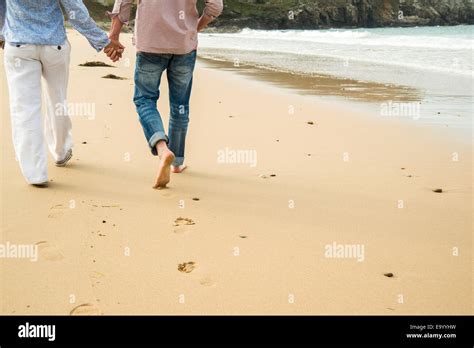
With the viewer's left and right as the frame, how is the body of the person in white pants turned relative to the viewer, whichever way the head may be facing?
facing away from the viewer

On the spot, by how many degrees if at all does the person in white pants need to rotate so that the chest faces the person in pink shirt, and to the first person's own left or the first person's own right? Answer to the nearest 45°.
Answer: approximately 90° to the first person's own right

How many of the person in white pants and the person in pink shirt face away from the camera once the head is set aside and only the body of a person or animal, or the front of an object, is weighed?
2

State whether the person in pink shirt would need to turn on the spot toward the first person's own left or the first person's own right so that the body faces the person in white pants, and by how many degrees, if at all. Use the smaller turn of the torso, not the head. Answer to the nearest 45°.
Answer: approximately 90° to the first person's own left

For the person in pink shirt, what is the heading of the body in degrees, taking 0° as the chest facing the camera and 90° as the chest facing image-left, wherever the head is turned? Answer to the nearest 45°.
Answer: approximately 180°
